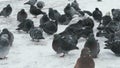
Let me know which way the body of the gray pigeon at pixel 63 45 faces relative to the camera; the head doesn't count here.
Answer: to the viewer's left
